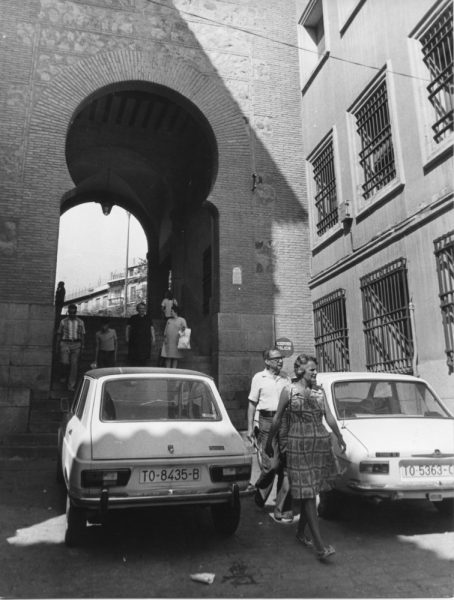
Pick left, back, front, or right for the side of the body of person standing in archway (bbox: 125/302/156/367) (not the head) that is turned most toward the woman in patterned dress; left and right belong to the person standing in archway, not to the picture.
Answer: front

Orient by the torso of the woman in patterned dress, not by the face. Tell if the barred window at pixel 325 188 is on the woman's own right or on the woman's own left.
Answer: on the woman's own left

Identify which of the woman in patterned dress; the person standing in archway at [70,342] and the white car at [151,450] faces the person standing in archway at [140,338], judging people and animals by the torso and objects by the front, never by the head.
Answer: the white car

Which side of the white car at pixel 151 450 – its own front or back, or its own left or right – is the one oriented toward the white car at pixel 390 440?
right

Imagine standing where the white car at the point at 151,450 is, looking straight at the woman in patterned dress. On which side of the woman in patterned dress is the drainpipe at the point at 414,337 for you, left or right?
left

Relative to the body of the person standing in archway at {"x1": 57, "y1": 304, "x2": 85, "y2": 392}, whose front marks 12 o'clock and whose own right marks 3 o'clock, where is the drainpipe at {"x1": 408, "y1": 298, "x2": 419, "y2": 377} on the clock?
The drainpipe is roughly at 10 o'clock from the person standing in archway.

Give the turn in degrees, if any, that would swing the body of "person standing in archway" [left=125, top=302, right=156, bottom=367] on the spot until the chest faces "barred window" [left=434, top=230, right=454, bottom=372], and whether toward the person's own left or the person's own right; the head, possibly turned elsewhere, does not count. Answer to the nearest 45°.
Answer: approximately 45° to the person's own left

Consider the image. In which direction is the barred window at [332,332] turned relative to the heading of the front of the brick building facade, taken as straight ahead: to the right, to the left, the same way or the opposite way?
to the right

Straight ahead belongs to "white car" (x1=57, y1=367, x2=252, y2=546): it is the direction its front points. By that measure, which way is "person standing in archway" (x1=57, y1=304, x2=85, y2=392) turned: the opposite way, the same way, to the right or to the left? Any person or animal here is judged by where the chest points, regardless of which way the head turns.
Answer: the opposite way

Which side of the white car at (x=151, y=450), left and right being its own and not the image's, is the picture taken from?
back

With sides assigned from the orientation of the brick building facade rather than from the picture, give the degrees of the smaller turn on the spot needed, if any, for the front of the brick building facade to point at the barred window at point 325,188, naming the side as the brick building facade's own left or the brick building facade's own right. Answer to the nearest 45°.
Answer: approximately 90° to the brick building facade's own left
